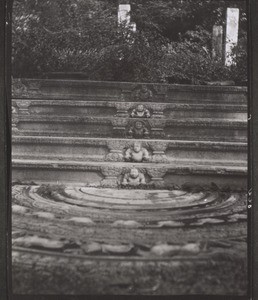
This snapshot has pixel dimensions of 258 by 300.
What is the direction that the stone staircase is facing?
toward the camera
